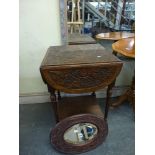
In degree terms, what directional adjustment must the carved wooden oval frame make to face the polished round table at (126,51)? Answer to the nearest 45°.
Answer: approximately 135° to its left

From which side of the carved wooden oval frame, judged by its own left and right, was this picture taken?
front
